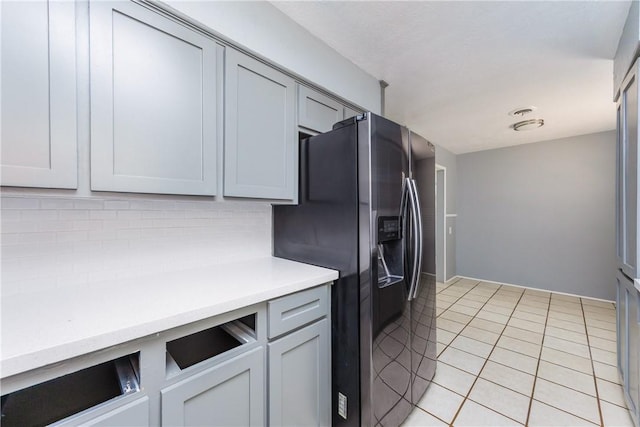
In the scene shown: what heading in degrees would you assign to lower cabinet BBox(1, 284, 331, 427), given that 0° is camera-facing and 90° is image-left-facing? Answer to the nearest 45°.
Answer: approximately 315°

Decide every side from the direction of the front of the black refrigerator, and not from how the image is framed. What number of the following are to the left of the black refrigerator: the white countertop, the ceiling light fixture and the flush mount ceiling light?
2

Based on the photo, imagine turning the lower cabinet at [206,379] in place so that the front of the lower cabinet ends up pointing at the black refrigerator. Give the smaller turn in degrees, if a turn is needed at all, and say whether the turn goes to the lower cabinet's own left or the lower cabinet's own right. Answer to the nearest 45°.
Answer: approximately 45° to the lower cabinet's own left

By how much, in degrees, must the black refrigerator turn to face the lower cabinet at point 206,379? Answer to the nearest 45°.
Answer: approximately 90° to its right

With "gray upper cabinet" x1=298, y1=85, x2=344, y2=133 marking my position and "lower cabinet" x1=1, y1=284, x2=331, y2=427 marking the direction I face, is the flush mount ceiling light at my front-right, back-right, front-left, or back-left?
back-left

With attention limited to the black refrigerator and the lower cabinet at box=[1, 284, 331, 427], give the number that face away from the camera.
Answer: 0

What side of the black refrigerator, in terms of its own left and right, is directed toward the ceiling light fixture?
left

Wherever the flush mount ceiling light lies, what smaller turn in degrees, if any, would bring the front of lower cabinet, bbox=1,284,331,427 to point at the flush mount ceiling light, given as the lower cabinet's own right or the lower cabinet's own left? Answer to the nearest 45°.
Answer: approximately 45° to the lower cabinet's own left

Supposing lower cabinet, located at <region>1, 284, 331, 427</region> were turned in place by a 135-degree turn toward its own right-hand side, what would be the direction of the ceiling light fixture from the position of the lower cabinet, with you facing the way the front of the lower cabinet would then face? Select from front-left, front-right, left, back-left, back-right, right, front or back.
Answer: back

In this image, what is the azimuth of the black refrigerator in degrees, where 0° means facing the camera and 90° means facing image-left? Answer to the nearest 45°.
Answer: approximately 315°

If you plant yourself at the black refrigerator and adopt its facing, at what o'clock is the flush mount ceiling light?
The flush mount ceiling light is roughly at 9 o'clock from the black refrigerator.
